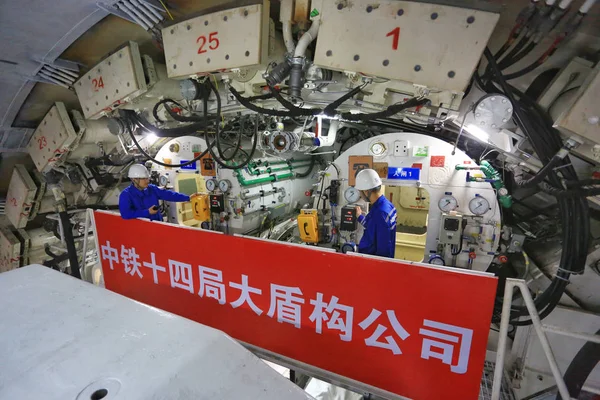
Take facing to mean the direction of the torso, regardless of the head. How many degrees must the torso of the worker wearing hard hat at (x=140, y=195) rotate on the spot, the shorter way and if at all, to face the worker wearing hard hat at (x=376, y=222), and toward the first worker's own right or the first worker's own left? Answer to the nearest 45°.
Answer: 0° — they already face them

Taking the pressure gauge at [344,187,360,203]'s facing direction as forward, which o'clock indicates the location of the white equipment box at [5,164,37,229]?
The white equipment box is roughly at 3 o'clock from the pressure gauge.

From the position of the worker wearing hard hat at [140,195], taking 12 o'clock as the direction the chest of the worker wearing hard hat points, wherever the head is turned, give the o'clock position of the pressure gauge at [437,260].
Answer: The pressure gauge is roughly at 12 o'clock from the worker wearing hard hat.

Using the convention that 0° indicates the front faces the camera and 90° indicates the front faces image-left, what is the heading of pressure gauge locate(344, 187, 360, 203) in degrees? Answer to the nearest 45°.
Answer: approximately 0°

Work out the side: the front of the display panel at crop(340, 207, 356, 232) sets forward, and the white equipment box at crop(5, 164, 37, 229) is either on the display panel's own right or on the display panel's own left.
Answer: on the display panel's own right

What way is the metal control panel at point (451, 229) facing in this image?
toward the camera

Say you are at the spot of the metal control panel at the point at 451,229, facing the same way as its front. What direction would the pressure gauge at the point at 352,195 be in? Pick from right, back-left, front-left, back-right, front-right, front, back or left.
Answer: right

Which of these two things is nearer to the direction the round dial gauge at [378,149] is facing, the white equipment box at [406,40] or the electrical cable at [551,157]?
the white equipment box

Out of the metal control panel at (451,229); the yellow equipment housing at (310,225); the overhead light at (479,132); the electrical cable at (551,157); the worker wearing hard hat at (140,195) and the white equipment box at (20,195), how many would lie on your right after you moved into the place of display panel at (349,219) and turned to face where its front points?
3

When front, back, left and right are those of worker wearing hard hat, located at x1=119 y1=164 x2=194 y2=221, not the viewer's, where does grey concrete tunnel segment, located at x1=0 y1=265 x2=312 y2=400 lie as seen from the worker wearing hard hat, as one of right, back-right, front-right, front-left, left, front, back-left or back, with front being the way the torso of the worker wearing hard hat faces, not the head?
front-right

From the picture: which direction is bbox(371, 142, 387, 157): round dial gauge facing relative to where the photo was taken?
toward the camera

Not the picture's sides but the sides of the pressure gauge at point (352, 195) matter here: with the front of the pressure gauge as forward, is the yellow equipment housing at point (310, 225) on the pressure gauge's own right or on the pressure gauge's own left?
on the pressure gauge's own right

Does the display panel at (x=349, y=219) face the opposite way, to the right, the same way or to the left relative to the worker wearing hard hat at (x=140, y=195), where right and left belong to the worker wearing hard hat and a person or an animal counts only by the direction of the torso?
to the right

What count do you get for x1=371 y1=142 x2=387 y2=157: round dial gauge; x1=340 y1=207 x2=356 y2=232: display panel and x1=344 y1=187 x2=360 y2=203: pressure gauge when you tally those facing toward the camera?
3

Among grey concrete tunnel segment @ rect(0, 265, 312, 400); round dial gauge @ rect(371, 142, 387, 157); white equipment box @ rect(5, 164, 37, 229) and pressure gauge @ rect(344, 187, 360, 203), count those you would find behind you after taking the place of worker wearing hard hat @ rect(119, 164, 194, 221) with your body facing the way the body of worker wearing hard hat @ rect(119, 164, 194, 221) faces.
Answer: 1

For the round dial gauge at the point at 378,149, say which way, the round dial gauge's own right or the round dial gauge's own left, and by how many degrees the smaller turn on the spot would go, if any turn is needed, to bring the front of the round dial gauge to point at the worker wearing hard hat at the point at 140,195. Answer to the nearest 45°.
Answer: approximately 90° to the round dial gauge's own right

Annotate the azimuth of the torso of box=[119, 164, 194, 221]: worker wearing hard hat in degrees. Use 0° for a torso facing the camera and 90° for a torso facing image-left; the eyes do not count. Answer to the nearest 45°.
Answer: approximately 315°

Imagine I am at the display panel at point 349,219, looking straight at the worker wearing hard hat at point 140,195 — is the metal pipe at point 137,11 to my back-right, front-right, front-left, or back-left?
front-left

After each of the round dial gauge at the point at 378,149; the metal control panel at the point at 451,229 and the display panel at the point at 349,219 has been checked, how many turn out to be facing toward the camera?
3
